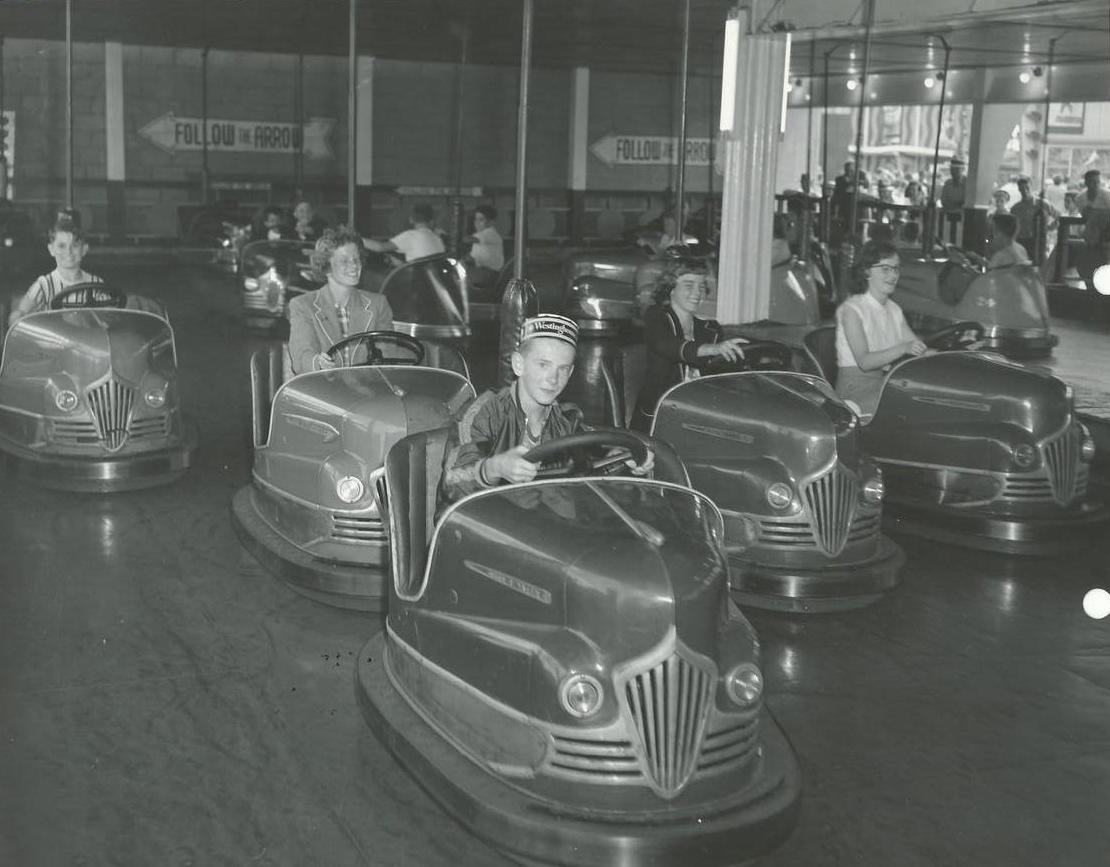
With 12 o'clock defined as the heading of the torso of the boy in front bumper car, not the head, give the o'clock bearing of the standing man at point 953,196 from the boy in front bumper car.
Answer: The standing man is roughly at 8 o'clock from the boy in front bumper car.

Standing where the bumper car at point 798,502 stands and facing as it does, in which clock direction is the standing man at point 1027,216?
The standing man is roughly at 8 o'clock from the bumper car.

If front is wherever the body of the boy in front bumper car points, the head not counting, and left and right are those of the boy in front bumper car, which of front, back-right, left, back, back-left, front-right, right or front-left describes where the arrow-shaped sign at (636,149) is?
back-left

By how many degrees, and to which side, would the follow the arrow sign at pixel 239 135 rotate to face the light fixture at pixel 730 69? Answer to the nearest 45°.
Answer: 0° — it already faces it

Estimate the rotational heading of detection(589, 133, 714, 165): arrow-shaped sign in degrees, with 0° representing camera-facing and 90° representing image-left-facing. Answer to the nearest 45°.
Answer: approximately 0°
